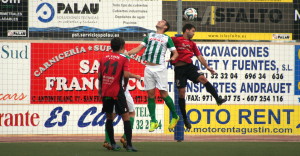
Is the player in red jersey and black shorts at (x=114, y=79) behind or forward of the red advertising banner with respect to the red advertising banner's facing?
forward

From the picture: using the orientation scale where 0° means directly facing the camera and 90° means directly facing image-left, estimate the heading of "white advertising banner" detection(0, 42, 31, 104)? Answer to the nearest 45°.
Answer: approximately 0°

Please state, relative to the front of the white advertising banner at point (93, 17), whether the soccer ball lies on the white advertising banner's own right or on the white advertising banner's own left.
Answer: on the white advertising banner's own left

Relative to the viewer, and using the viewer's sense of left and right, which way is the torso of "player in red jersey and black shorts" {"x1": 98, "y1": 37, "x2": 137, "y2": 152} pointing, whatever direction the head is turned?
facing away from the viewer and to the right of the viewer

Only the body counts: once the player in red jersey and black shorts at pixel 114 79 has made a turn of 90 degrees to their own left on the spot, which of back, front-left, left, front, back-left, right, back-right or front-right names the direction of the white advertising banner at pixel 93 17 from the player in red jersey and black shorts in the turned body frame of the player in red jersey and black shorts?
front-right
